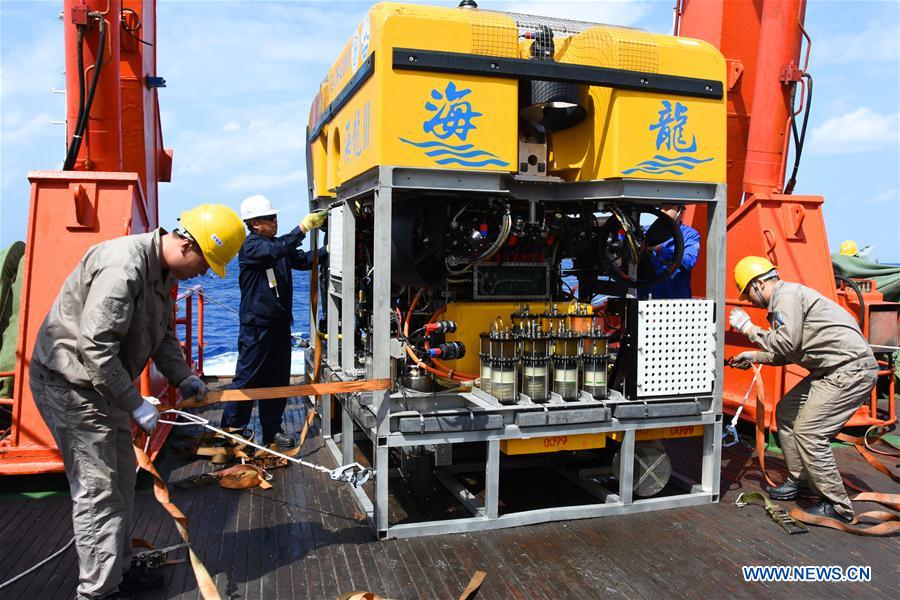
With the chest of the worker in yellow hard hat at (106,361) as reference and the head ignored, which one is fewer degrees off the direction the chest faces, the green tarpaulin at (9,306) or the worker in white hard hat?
the worker in white hard hat

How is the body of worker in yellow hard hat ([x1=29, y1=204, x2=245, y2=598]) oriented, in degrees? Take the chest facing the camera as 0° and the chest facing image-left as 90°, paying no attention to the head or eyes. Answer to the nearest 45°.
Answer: approximately 270°

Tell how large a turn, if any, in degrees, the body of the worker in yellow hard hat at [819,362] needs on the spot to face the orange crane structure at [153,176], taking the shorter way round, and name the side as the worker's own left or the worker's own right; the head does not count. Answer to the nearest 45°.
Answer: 0° — they already face it

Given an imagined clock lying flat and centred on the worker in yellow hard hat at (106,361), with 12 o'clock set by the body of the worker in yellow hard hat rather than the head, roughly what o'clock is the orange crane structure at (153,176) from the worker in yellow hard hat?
The orange crane structure is roughly at 9 o'clock from the worker in yellow hard hat.

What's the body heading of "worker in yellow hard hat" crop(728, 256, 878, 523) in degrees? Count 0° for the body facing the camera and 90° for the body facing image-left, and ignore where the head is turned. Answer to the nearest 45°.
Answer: approximately 90°

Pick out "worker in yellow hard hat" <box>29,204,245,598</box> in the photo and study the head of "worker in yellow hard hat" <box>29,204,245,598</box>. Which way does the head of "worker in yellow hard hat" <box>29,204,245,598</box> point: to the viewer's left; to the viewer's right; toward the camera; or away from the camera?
to the viewer's right

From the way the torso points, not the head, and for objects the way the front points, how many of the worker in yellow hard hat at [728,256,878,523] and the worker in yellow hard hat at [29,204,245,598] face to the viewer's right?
1

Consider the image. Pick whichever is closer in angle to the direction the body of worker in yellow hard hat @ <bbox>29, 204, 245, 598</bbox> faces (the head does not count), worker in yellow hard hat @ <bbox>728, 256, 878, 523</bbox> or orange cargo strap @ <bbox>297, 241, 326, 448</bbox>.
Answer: the worker in yellow hard hat

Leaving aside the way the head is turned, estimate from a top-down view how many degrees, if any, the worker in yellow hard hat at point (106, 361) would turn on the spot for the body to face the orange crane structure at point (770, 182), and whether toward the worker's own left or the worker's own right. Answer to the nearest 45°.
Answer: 0° — they already face it

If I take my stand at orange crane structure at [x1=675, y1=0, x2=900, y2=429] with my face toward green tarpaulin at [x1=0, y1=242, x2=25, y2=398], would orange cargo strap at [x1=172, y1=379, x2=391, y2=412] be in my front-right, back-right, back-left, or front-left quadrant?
front-left

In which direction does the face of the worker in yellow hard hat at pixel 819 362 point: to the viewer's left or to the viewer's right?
to the viewer's left

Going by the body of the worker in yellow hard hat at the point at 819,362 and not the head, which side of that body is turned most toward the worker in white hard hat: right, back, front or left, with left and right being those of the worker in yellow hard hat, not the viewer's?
front

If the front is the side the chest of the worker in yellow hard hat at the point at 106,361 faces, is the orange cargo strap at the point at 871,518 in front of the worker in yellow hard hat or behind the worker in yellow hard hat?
in front
